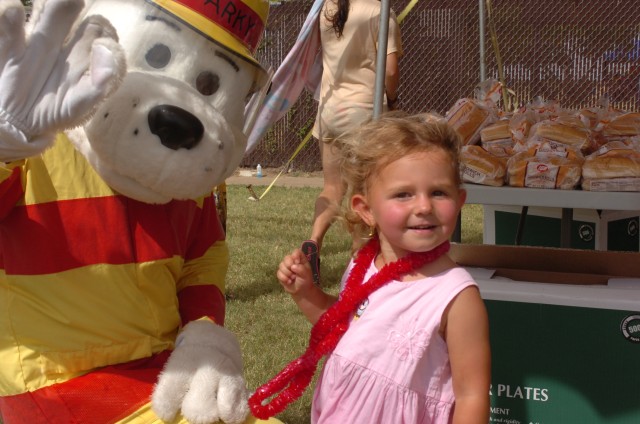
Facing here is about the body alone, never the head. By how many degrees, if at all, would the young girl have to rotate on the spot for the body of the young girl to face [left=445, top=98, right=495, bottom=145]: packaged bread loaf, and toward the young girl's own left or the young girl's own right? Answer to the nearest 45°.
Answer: approximately 135° to the young girl's own right

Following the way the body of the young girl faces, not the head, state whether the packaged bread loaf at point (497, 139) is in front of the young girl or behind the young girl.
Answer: behind

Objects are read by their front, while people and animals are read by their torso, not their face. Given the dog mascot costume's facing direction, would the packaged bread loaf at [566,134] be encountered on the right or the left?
on its left

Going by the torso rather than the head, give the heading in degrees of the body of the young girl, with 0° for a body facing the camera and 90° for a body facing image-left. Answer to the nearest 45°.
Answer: approximately 45°

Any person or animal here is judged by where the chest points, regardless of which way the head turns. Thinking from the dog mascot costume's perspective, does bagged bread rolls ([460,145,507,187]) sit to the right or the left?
on its left

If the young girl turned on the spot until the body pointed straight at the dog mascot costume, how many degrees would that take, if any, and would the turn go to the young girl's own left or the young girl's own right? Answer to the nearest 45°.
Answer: approximately 45° to the young girl's own right
